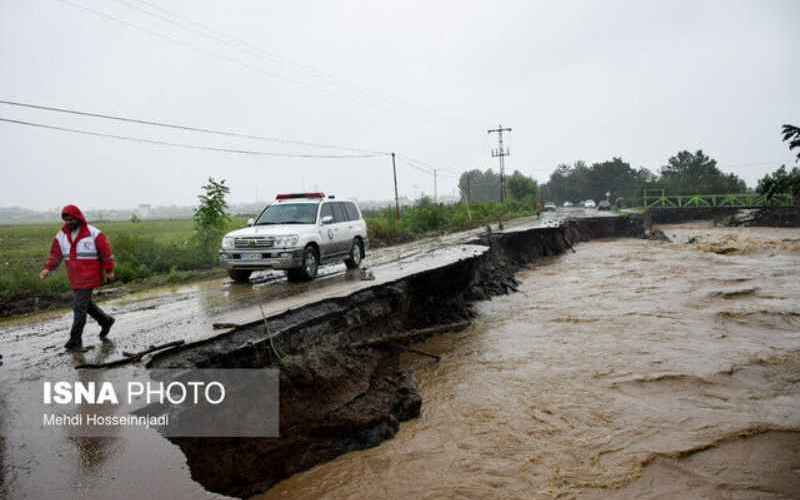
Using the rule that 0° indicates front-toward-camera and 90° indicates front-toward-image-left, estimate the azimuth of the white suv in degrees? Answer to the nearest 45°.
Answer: approximately 45°

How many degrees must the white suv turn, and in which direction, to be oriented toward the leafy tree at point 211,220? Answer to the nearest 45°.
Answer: approximately 90° to its right

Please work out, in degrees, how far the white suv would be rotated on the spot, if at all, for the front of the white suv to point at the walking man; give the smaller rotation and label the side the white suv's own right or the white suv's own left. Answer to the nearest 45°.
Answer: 0° — it already faces them

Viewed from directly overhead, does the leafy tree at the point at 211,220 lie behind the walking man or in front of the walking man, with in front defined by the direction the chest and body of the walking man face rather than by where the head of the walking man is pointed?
behind

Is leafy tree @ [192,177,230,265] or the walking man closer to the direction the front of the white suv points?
the walking man

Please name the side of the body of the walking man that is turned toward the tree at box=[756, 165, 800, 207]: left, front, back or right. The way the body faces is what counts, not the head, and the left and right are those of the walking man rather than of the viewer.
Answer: back
